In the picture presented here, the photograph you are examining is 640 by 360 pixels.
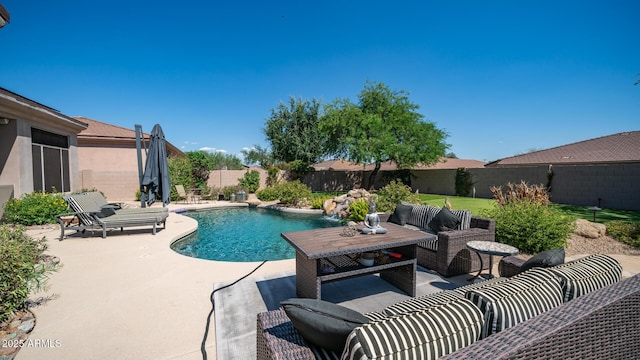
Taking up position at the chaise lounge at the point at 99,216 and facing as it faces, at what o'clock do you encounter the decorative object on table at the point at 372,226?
The decorative object on table is roughly at 2 o'clock from the chaise lounge.

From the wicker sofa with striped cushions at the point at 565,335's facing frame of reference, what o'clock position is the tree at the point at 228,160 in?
The tree is roughly at 12 o'clock from the wicker sofa with striped cushions.

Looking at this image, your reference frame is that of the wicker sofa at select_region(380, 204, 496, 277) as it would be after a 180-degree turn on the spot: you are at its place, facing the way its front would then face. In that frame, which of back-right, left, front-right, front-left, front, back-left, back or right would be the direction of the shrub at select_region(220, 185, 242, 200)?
left

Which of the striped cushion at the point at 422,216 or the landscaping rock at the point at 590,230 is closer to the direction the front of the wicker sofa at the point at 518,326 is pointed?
the striped cushion

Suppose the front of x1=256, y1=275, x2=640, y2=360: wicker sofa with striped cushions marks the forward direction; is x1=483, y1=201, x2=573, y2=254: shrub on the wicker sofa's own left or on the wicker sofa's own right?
on the wicker sofa's own right

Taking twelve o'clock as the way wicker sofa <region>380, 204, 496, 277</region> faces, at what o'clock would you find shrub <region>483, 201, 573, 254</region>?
The shrub is roughly at 6 o'clock from the wicker sofa.

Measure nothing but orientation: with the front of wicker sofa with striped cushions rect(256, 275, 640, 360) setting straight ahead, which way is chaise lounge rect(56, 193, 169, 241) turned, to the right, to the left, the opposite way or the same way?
to the right

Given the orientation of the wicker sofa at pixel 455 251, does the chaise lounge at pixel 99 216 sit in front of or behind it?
in front

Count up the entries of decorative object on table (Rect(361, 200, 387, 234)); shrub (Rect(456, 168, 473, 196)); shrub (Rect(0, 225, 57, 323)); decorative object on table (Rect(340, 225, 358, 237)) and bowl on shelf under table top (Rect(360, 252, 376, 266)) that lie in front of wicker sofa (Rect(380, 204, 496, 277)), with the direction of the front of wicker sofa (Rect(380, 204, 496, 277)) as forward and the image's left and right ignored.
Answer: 4

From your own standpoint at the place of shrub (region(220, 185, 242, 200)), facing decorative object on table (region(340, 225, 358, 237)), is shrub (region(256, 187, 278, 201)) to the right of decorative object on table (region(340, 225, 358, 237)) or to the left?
left

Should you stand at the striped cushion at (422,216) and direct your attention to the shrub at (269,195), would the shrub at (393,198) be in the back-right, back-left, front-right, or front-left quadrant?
front-right

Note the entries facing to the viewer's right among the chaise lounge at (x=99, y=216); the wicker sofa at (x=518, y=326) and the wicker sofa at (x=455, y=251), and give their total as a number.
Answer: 1

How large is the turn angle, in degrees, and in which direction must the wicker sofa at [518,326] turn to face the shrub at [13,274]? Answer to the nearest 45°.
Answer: approximately 45° to its left

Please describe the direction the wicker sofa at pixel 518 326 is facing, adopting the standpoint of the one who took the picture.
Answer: facing away from the viewer and to the left of the viewer

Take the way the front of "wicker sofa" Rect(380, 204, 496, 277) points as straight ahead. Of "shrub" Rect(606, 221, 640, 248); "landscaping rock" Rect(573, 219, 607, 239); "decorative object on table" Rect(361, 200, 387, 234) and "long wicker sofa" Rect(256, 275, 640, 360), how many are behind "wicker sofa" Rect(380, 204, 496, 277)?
2

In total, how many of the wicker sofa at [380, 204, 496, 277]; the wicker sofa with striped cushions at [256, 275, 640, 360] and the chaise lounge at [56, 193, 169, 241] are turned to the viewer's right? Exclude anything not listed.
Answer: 1

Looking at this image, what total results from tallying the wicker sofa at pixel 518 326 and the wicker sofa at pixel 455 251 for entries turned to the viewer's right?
0

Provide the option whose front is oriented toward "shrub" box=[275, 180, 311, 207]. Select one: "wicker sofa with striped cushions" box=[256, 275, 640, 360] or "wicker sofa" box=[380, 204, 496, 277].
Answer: the wicker sofa with striped cushions

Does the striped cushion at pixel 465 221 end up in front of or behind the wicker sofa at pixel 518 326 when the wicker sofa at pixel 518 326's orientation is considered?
in front

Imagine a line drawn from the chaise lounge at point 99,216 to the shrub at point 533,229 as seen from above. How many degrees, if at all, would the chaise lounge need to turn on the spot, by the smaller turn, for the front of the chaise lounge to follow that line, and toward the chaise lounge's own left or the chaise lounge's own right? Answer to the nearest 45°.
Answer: approximately 45° to the chaise lounge's own right

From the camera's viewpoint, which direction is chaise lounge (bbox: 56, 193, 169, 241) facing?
to the viewer's right
